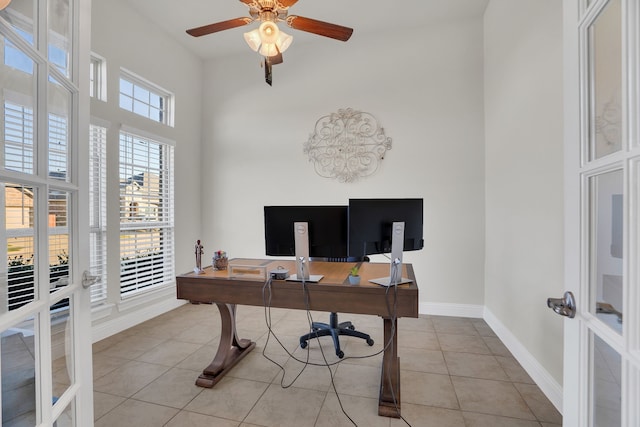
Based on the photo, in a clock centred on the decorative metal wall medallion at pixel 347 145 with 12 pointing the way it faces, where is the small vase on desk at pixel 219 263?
The small vase on desk is roughly at 1 o'clock from the decorative metal wall medallion.

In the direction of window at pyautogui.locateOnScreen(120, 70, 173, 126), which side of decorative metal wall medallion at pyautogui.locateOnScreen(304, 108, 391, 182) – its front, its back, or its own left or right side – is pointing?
right

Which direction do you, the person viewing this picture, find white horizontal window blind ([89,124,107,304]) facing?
facing the viewer and to the right of the viewer

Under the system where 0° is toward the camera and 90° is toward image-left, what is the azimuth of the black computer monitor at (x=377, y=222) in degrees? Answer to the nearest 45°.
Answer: approximately 135°

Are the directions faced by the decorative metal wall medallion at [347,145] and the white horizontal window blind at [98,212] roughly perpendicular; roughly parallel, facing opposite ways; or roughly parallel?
roughly perpendicular

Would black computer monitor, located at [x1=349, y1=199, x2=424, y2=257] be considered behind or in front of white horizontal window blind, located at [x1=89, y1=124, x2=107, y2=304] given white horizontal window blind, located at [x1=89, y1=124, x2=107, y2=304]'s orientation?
in front

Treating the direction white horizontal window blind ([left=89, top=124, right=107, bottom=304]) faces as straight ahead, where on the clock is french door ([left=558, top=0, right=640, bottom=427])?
The french door is roughly at 1 o'clock from the white horizontal window blind.

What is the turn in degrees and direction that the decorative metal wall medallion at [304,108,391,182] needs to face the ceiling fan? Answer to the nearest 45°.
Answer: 0° — it already faces it

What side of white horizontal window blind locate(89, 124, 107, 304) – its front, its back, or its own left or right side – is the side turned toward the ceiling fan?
front

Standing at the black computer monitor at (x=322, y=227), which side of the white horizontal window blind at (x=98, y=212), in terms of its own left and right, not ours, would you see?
front

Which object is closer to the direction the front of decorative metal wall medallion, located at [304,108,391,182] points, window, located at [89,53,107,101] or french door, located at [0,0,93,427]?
the french door
